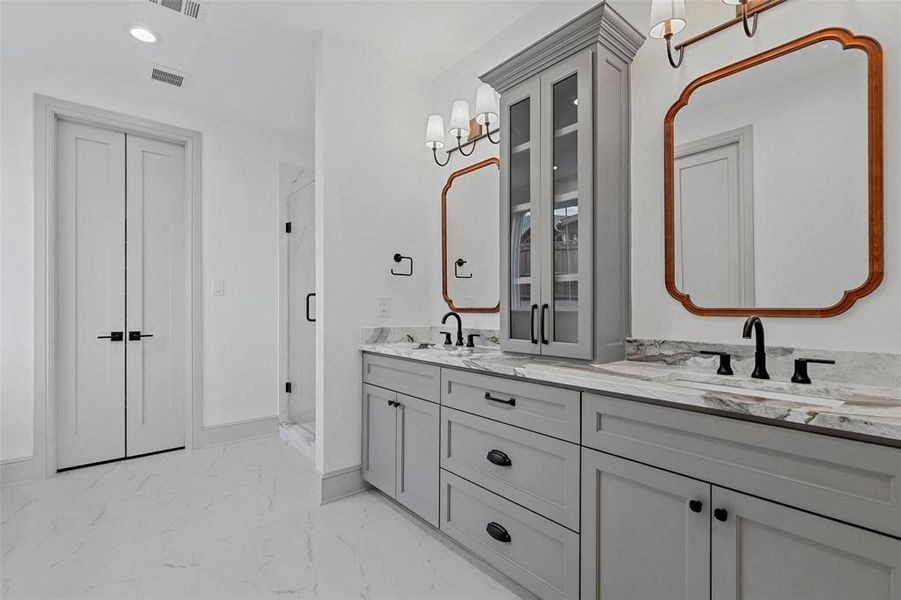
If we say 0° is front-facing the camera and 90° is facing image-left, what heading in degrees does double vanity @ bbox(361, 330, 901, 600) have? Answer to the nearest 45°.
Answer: approximately 45°

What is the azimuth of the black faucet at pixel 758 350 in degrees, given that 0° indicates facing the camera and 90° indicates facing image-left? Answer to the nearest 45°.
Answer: approximately 45°

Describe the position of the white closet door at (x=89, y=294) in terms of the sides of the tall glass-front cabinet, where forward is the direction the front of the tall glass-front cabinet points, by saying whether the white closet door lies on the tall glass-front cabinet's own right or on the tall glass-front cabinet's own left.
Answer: on the tall glass-front cabinet's own right

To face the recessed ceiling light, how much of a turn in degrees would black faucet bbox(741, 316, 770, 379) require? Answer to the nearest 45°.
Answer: approximately 45° to its right

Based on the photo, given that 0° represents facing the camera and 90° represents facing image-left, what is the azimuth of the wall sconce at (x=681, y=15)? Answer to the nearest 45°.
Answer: approximately 45°

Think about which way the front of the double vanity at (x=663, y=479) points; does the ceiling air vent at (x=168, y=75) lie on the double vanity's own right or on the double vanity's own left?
on the double vanity's own right
